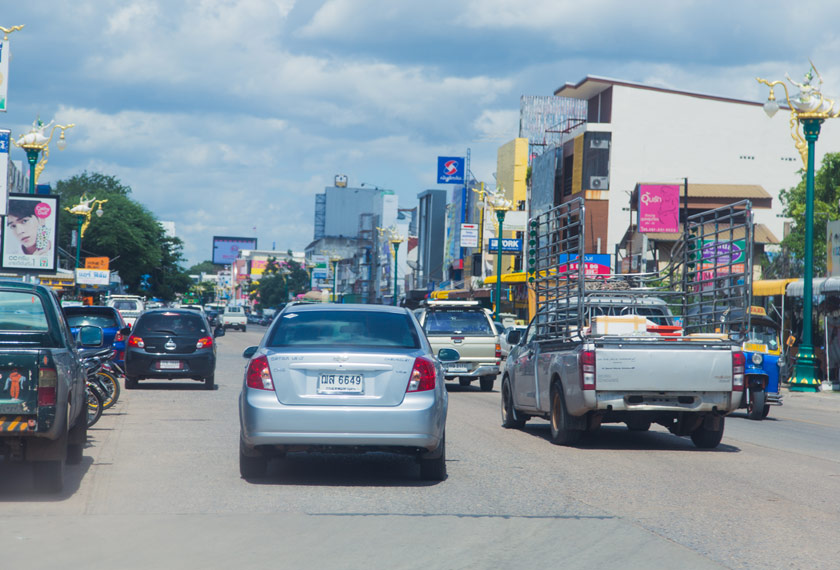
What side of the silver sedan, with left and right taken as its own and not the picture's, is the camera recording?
back

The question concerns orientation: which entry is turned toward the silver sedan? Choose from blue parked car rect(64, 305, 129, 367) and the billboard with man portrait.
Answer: the billboard with man portrait

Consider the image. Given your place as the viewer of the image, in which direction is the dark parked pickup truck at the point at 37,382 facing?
facing away from the viewer

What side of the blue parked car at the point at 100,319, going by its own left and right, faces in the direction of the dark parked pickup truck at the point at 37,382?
back

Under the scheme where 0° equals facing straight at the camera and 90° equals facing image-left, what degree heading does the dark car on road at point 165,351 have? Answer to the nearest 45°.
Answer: approximately 180°

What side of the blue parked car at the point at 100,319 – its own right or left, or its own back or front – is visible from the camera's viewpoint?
back

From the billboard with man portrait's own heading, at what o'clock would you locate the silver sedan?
The silver sedan is roughly at 12 o'clock from the billboard with man portrait.

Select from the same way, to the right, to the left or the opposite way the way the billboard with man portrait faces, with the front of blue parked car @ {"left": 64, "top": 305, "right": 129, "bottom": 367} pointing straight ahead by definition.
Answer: the opposite way

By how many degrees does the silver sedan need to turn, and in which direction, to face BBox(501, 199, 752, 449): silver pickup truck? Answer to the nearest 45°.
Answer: approximately 45° to its right
